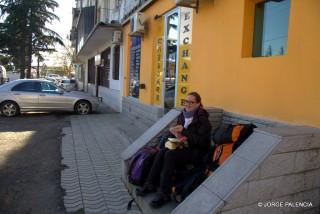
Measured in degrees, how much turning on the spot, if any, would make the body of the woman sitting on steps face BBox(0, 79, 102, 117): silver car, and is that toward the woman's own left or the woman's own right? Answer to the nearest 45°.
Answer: approximately 90° to the woman's own right

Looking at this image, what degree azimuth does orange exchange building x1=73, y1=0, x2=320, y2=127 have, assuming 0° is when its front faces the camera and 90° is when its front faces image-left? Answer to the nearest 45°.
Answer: approximately 45°

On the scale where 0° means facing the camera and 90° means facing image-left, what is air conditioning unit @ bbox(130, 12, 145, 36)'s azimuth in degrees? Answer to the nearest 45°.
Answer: approximately 45°
